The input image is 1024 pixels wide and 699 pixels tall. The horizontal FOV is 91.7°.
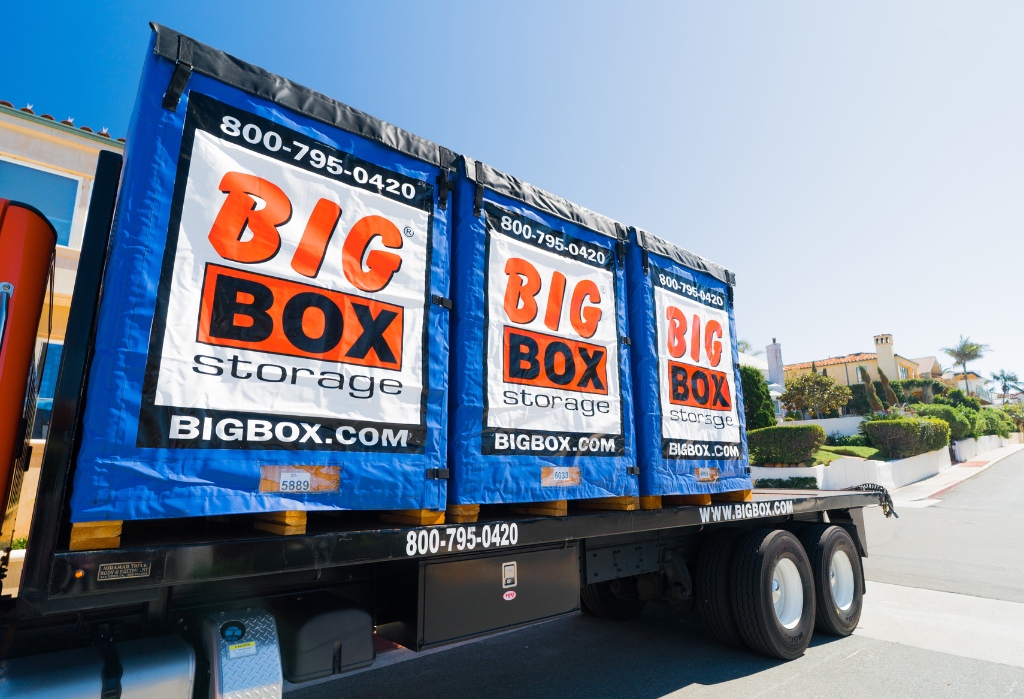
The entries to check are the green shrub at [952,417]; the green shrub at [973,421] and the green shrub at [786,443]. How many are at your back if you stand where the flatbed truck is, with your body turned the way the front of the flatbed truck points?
3

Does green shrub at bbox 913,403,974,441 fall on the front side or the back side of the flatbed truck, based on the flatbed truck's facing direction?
on the back side

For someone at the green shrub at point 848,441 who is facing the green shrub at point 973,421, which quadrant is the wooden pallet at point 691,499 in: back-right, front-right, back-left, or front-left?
back-right

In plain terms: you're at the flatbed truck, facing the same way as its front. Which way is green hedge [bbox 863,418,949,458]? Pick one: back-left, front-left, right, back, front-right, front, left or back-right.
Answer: back

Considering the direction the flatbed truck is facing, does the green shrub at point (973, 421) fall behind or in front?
behind

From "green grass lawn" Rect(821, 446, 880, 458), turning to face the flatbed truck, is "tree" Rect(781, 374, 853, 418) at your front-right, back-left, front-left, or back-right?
back-right

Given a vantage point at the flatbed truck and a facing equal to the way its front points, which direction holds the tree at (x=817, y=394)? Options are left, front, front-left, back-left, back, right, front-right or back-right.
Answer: back

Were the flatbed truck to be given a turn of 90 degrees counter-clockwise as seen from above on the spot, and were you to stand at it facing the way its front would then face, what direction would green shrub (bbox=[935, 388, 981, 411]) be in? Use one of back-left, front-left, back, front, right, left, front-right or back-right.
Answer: left

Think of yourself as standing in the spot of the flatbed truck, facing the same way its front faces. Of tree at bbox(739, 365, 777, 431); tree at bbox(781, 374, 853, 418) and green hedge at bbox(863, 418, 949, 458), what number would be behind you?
3

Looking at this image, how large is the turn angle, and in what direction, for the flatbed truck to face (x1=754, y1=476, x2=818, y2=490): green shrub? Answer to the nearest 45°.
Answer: approximately 180°

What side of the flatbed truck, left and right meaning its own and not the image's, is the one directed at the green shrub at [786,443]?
back

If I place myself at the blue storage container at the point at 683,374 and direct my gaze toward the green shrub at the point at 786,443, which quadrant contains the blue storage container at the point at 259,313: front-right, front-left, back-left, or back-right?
back-left

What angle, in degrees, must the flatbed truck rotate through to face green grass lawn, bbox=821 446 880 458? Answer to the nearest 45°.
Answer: approximately 180°
